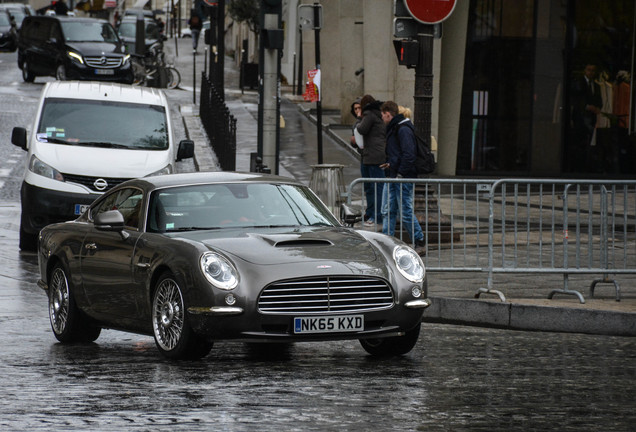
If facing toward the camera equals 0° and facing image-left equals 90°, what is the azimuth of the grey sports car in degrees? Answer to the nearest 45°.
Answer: approximately 315°

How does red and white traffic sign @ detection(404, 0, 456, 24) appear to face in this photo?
toward the camera

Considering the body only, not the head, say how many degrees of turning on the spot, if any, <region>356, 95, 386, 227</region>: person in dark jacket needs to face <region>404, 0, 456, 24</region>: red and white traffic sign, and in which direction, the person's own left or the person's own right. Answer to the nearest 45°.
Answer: approximately 90° to the person's own left

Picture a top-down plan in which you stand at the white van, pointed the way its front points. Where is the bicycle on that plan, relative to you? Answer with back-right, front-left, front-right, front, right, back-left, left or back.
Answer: back

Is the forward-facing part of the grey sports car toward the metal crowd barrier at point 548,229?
no

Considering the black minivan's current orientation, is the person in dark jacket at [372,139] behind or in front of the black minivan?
in front

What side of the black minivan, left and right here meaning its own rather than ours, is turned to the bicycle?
left

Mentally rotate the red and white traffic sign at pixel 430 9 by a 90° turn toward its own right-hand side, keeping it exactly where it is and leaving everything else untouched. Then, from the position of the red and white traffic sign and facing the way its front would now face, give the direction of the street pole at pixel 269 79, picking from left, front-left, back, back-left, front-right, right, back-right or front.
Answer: front-right

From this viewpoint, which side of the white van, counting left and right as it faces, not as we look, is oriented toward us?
front

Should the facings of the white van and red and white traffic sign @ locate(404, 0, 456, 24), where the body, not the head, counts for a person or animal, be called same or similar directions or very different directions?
same or similar directions

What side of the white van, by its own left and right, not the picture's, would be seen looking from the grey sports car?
front

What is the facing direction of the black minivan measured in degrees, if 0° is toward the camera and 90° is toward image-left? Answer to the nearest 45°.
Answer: approximately 315°

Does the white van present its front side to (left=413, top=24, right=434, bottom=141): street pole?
no
